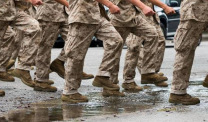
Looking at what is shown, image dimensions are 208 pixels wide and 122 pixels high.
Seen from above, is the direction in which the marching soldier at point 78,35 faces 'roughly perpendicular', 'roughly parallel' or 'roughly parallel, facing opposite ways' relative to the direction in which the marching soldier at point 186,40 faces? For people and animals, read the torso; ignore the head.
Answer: roughly parallel
